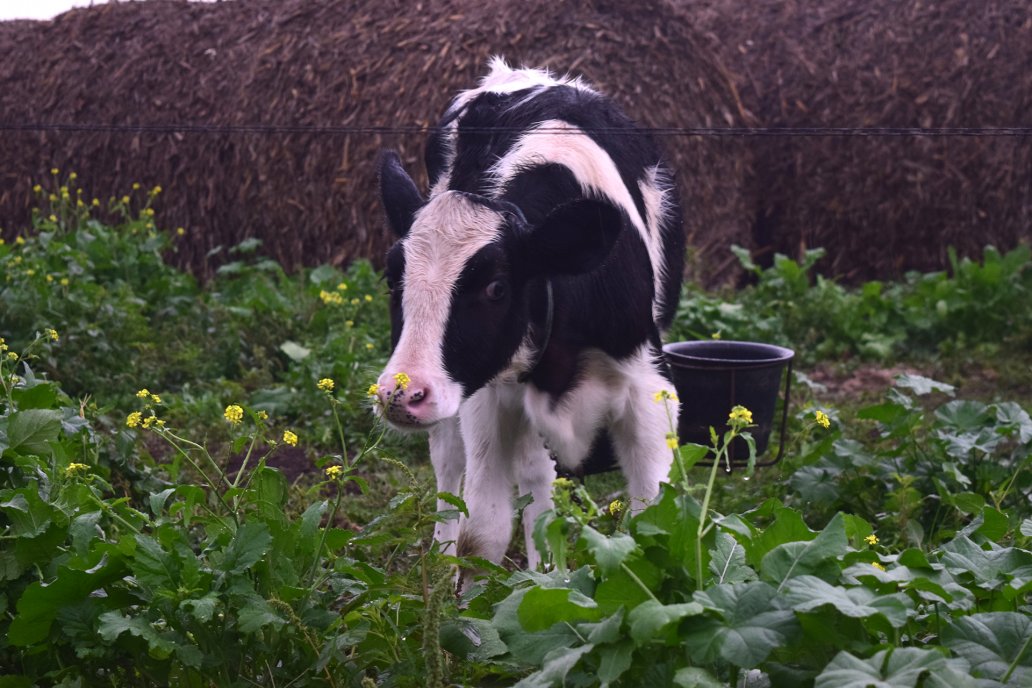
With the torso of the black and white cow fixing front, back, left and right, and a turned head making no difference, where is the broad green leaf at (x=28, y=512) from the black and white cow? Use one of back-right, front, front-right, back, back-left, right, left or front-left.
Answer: front-right

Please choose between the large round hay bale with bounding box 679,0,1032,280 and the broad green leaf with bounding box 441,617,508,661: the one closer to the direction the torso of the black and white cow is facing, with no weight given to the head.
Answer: the broad green leaf

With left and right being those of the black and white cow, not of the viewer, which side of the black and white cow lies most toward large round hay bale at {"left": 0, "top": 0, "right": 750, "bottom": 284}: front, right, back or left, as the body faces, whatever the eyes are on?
back

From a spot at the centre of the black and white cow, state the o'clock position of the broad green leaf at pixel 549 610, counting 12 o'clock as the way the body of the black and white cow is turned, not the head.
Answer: The broad green leaf is roughly at 12 o'clock from the black and white cow.

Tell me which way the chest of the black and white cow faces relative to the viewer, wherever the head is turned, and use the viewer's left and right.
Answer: facing the viewer

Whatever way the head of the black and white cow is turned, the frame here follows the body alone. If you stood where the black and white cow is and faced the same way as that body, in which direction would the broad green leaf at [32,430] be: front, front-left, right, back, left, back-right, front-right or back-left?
front-right

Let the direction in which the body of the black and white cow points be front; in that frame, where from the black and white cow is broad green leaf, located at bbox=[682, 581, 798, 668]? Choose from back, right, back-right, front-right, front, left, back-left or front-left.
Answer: front

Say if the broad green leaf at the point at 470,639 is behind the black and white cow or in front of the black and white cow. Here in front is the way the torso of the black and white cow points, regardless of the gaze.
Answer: in front

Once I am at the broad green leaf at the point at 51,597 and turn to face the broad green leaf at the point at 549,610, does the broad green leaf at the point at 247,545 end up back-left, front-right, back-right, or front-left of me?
front-left

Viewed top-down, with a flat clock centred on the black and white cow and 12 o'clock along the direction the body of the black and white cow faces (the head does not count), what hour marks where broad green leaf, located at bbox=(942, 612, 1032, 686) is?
The broad green leaf is roughly at 11 o'clock from the black and white cow.

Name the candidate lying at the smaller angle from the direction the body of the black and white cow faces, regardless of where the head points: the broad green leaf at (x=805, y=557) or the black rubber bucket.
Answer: the broad green leaf

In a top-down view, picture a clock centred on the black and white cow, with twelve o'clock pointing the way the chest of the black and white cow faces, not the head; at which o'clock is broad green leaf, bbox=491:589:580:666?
The broad green leaf is roughly at 12 o'clock from the black and white cow.

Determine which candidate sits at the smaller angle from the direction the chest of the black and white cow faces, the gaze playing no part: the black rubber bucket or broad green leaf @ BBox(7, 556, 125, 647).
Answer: the broad green leaf
